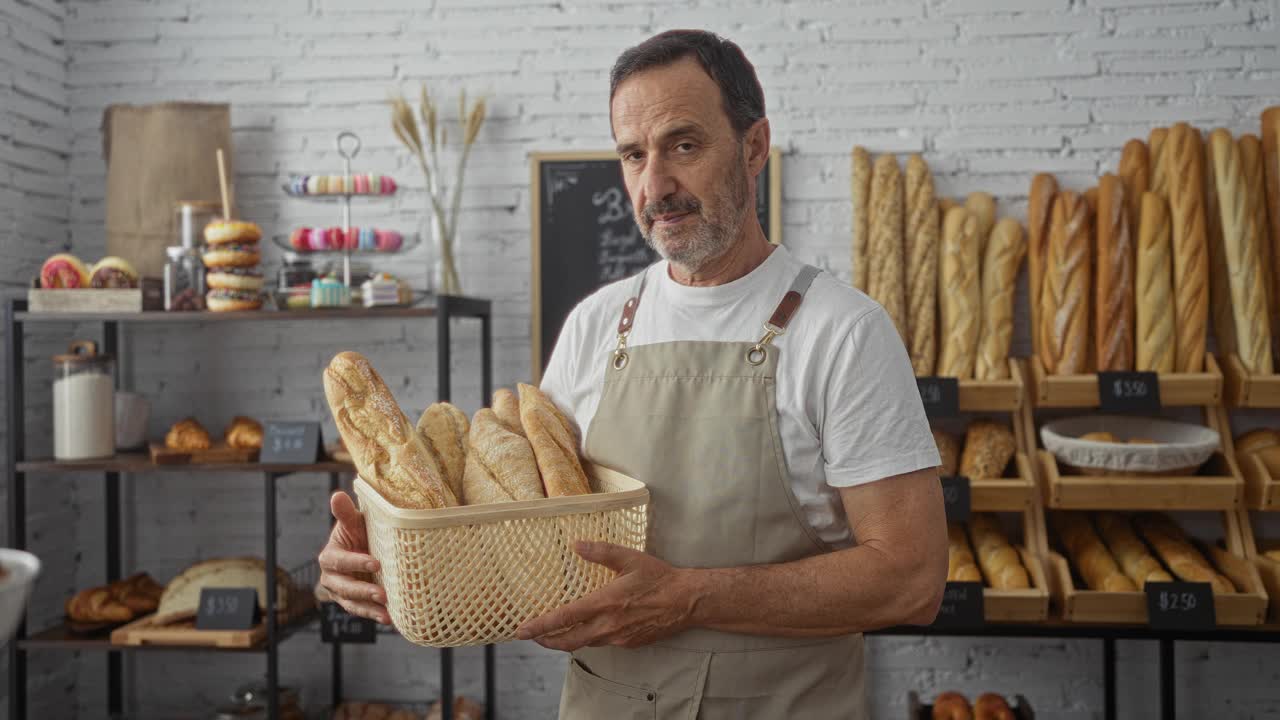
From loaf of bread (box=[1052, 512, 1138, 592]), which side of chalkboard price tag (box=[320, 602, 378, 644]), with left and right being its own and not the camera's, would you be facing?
left

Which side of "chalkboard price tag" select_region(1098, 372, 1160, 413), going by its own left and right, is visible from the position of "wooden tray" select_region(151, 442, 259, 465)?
right

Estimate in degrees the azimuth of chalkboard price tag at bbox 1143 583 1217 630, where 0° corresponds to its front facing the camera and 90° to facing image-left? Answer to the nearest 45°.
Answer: approximately 0°

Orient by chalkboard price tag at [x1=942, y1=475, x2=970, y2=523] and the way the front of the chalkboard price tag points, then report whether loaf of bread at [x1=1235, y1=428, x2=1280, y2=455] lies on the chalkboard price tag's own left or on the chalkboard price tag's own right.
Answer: on the chalkboard price tag's own left

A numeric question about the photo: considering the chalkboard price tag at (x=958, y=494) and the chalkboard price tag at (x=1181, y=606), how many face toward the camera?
2

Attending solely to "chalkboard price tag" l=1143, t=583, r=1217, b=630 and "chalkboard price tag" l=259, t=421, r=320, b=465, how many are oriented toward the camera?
2

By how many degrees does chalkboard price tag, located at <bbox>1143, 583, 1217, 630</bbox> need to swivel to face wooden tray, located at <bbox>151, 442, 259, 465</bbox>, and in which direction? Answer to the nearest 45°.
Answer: approximately 90° to its right
